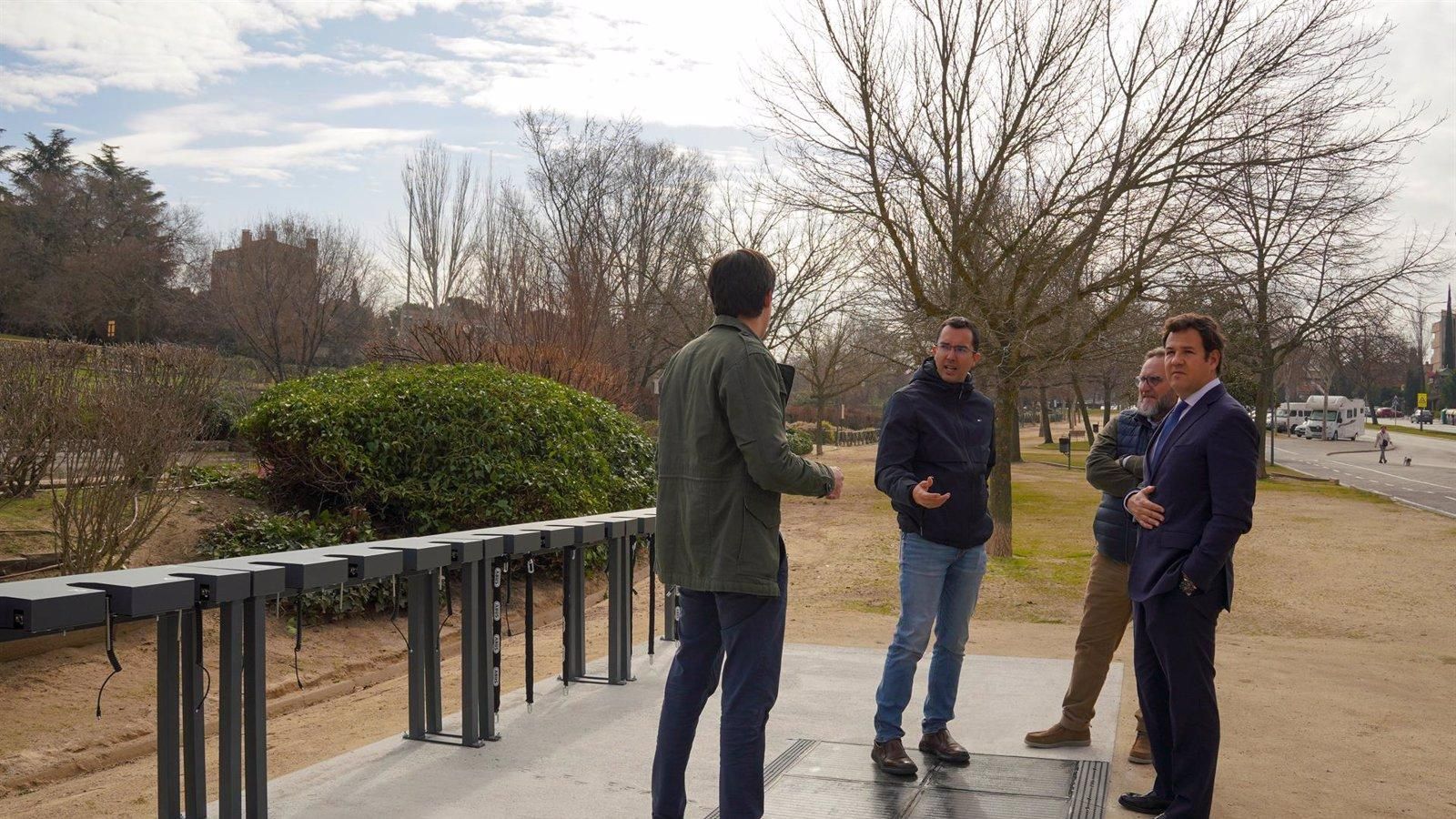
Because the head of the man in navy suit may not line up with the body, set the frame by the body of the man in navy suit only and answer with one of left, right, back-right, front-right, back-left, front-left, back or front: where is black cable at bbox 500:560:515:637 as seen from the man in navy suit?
right

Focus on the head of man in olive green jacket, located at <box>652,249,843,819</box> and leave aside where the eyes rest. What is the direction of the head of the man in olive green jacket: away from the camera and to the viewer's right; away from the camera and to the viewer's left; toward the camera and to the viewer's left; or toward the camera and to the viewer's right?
away from the camera and to the viewer's right

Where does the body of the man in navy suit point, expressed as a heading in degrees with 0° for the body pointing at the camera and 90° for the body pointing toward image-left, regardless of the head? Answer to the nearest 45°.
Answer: approximately 45°

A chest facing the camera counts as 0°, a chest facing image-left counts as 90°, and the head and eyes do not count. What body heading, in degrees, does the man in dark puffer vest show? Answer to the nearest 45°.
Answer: approximately 45°

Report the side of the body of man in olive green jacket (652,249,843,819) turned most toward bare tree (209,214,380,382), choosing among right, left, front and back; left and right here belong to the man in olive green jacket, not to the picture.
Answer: left

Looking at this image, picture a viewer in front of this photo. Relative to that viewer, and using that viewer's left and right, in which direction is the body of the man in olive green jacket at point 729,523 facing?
facing away from the viewer and to the right of the viewer

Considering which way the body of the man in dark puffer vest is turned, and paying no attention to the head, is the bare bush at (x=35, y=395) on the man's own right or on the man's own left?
on the man's own right

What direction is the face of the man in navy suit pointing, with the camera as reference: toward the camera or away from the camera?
toward the camera

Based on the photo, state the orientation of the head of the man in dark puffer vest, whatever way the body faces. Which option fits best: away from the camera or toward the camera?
toward the camera

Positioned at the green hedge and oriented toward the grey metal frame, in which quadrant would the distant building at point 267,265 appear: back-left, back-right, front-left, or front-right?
back-right

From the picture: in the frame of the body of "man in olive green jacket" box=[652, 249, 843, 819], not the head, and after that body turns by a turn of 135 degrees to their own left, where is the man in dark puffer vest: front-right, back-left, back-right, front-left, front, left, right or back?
back-right

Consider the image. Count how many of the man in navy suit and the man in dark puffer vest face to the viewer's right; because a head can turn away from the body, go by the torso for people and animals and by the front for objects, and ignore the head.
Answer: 0
